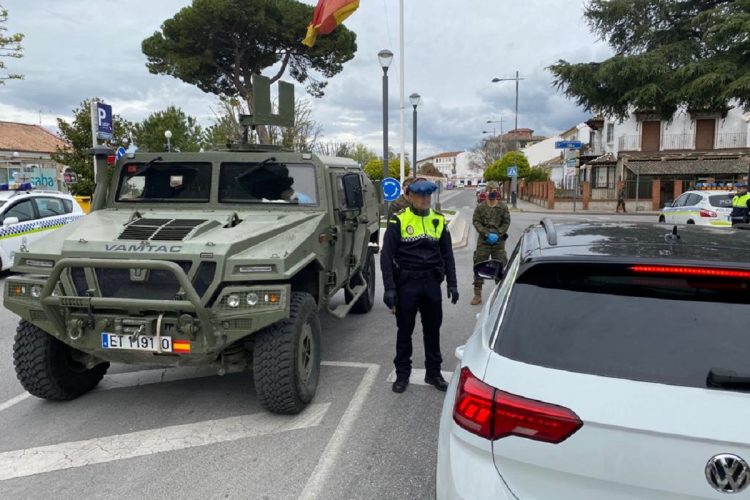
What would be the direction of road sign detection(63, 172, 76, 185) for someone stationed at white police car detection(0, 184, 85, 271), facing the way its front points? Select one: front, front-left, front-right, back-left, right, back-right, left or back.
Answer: back-right

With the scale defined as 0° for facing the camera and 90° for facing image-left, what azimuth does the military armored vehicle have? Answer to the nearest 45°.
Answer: approximately 45°

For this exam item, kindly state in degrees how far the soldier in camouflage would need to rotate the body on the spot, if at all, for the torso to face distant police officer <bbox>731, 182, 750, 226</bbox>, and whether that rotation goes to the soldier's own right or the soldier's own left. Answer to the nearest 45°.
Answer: approximately 135° to the soldier's own left

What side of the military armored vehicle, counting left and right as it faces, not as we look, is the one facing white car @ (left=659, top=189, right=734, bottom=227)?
back

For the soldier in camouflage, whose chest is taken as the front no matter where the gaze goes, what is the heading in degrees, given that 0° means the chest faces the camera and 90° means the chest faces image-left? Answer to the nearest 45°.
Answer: approximately 0°

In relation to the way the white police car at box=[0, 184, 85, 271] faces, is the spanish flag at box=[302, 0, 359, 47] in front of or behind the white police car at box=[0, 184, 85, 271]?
behind

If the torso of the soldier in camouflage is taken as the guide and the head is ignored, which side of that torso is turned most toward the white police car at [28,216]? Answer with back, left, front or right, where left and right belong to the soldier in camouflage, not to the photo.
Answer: right

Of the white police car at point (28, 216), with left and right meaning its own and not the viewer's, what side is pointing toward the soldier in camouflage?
left

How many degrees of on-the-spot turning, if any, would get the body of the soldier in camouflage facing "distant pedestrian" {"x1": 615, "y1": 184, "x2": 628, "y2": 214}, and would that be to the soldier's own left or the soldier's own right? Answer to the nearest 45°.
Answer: approximately 180°

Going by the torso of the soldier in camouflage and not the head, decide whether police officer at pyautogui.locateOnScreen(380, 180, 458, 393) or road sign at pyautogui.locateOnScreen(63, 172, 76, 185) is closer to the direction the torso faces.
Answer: the police officer
